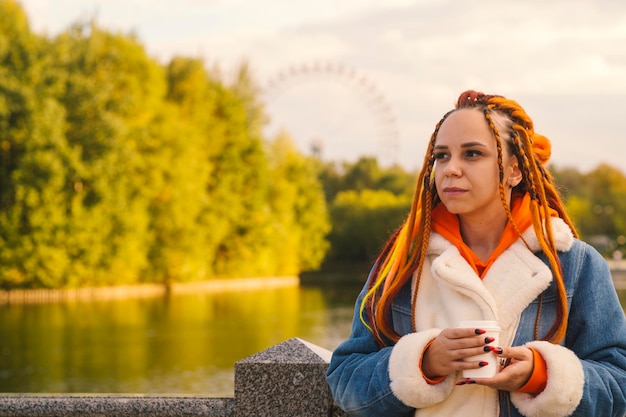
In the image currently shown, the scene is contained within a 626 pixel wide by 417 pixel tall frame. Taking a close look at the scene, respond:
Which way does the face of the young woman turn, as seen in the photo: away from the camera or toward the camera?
toward the camera

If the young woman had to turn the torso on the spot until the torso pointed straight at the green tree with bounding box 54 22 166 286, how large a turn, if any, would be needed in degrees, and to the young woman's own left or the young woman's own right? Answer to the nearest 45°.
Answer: approximately 135° to the young woman's own right

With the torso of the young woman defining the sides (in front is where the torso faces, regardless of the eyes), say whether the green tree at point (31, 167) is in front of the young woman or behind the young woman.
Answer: behind

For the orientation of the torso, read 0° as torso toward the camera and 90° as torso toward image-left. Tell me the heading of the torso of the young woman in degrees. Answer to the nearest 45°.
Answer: approximately 0°

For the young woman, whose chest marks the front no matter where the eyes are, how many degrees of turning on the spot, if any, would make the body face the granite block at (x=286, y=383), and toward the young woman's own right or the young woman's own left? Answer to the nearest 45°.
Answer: approximately 135° to the young woman's own right
